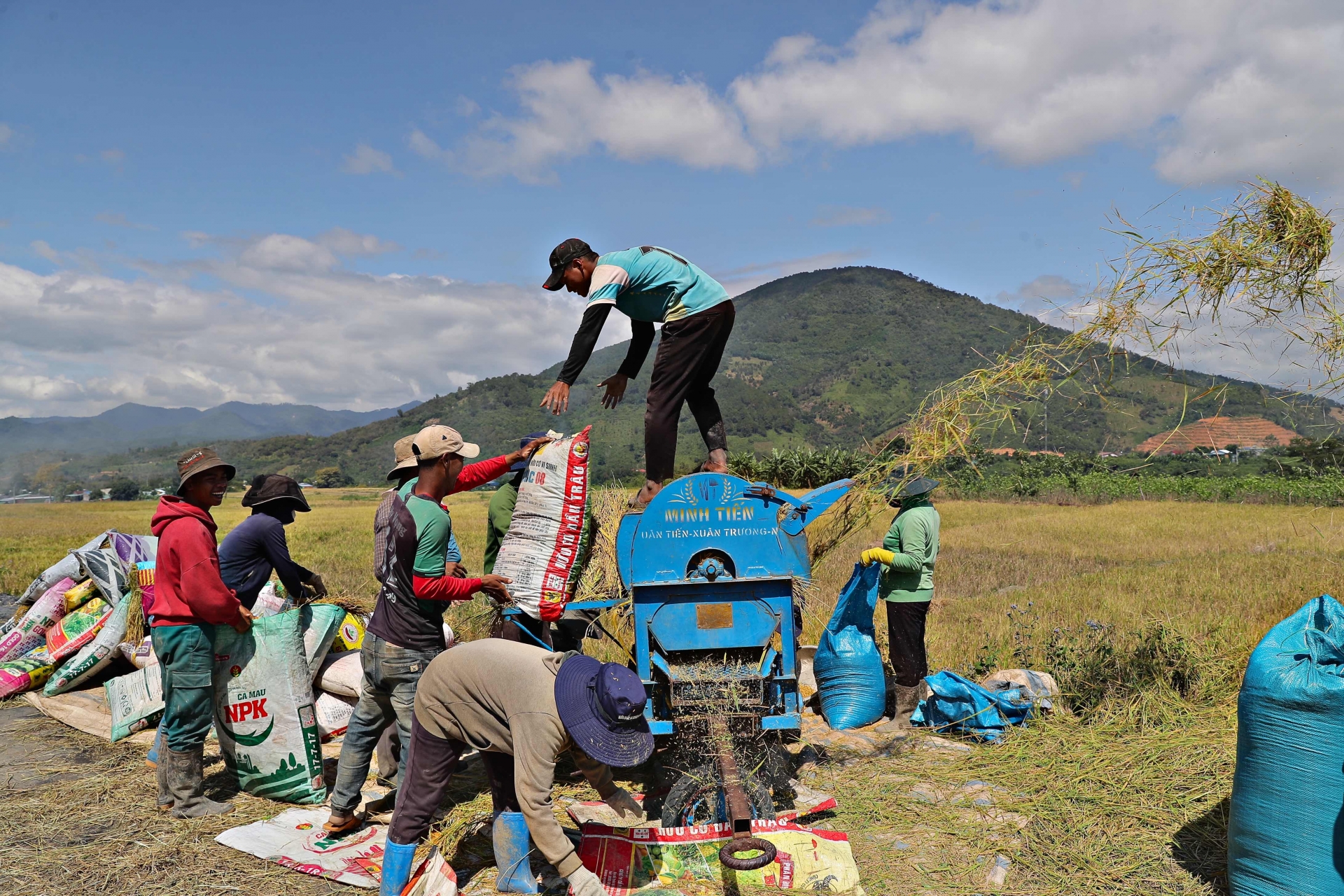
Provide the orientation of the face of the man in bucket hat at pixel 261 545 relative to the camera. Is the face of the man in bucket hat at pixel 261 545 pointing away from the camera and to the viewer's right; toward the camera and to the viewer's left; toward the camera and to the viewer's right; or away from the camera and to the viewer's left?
away from the camera and to the viewer's right

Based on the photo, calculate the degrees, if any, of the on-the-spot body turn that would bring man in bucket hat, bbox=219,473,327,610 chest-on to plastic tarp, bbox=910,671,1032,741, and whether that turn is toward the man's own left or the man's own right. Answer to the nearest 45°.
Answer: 0° — they already face it

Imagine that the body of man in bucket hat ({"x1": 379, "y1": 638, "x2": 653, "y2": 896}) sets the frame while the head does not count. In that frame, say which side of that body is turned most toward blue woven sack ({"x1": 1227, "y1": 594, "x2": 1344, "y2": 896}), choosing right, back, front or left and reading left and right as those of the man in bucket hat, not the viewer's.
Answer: front

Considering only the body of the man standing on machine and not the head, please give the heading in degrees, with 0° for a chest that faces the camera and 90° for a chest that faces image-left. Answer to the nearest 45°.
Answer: approximately 90°

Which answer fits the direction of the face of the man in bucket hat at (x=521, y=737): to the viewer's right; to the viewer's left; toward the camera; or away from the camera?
to the viewer's right

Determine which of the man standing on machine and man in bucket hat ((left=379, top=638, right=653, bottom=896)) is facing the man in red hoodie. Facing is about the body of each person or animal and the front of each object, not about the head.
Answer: the man standing on machine

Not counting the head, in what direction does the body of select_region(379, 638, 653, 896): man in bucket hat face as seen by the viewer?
to the viewer's right

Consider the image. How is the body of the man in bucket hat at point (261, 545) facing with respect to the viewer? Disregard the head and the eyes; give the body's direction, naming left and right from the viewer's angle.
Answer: facing to the right of the viewer
